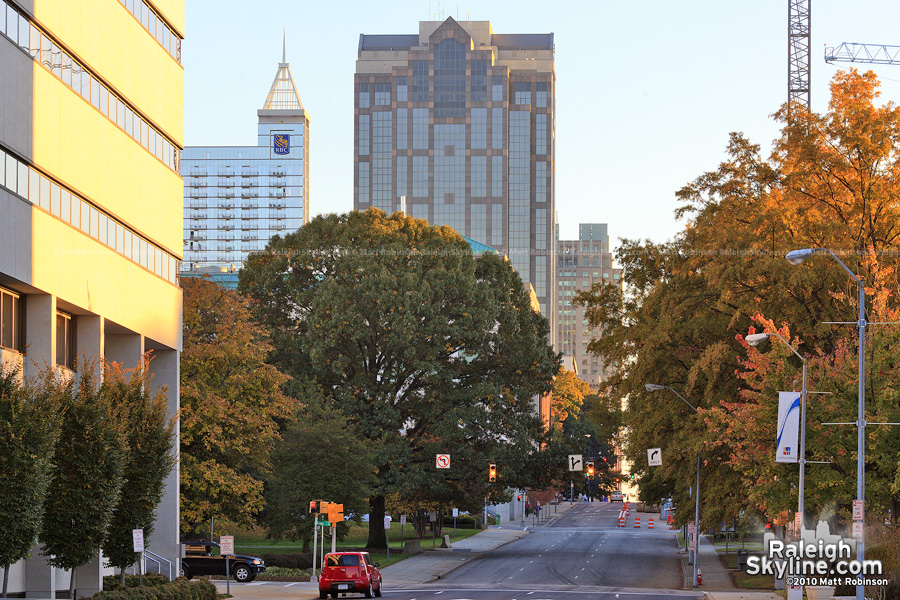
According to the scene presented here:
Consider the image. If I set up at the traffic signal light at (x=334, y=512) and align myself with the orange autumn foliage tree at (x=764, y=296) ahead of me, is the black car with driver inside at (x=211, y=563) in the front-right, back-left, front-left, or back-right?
back-left

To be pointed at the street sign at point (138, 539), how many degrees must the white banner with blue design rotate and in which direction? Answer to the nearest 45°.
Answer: approximately 45° to its right

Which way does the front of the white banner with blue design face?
toward the camera

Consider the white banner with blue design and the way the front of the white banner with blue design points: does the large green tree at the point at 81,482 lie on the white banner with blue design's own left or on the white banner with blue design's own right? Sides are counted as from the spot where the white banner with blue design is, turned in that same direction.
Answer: on the white banner with blue design's own right
